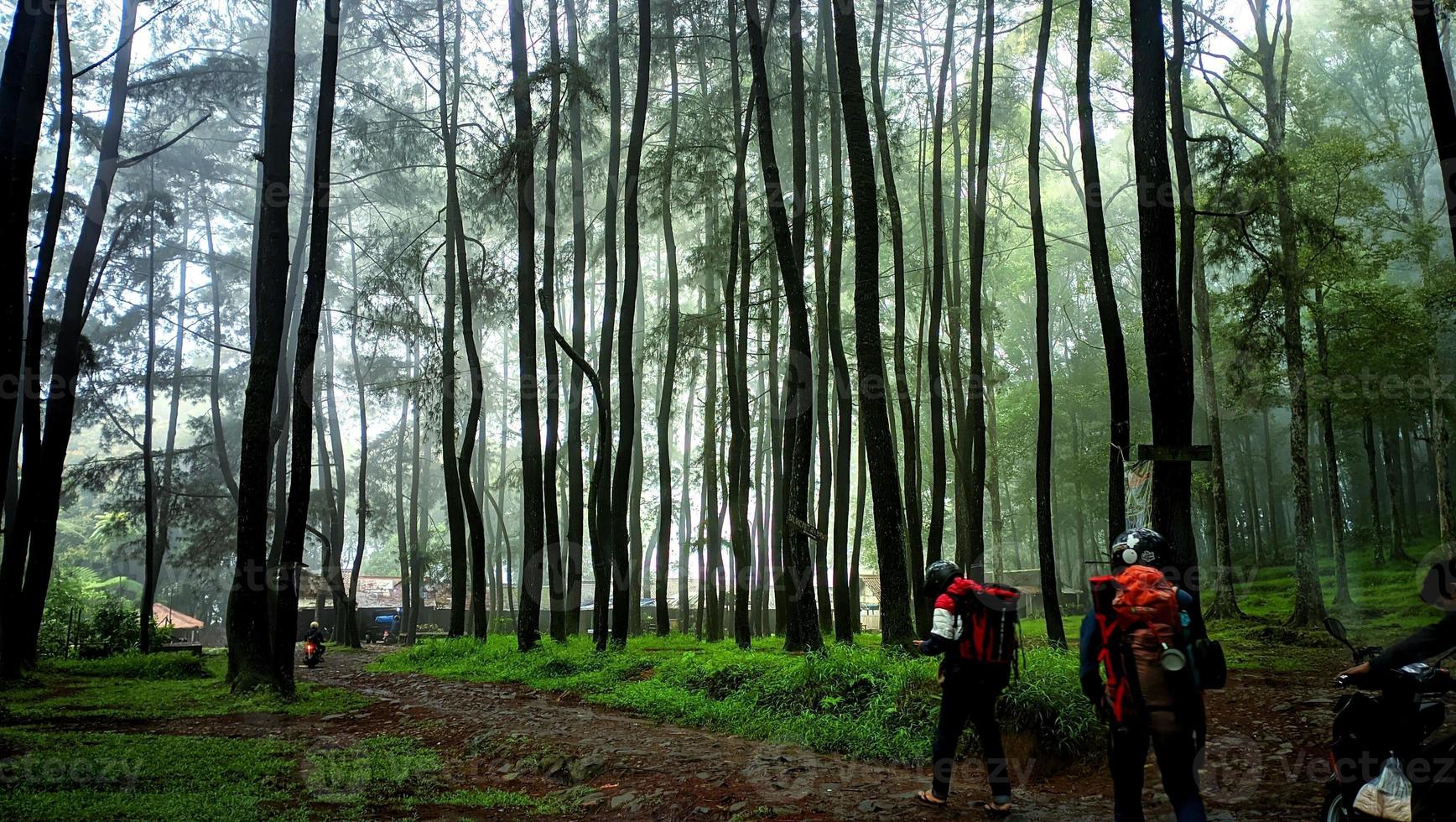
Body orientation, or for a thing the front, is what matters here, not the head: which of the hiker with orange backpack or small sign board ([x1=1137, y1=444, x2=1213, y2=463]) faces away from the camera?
the hiker with orange backpack

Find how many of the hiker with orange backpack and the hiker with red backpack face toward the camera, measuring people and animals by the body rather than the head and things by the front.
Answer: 0

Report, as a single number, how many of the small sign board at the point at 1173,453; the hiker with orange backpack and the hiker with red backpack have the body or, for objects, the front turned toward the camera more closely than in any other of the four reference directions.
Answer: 1

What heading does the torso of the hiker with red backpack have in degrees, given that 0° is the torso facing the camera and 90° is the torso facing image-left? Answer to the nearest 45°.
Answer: approximately 135°

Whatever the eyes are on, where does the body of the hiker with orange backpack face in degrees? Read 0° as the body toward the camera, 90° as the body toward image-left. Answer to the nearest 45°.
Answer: approximately 180°

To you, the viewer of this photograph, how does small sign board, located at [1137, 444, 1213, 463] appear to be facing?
facing the viewer

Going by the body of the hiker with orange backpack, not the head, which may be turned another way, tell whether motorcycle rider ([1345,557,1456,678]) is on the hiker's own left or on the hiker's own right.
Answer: on the hiker's own right

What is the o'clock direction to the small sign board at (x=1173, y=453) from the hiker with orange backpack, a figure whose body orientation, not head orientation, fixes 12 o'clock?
The small sign board is roughly at 12 o'clock from the hiker with orange backpack.

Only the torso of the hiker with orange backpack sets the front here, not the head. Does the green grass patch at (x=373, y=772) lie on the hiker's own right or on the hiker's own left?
on the hiker's own left

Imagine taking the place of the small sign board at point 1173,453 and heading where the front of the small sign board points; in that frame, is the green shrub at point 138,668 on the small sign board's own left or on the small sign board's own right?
on the small sign board's own right

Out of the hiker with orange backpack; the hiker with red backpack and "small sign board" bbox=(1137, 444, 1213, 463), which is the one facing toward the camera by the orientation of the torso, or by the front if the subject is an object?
the small sign board

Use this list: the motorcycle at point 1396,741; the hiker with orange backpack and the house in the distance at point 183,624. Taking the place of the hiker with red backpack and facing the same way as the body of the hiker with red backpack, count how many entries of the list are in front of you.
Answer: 1

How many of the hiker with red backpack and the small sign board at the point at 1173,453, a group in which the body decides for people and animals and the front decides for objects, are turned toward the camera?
1

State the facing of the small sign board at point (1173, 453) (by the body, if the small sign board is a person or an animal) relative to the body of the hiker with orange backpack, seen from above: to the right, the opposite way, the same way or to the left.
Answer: the opposite way
